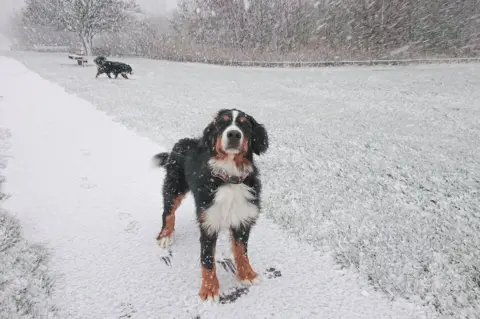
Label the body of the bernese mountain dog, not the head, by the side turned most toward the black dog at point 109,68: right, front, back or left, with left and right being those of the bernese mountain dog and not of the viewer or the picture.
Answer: back

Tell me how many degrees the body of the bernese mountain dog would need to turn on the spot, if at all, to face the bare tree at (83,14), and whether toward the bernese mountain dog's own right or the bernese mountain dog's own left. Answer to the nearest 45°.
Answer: approximately 180°

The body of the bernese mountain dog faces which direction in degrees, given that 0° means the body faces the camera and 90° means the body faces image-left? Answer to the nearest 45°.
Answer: approximately 315°
